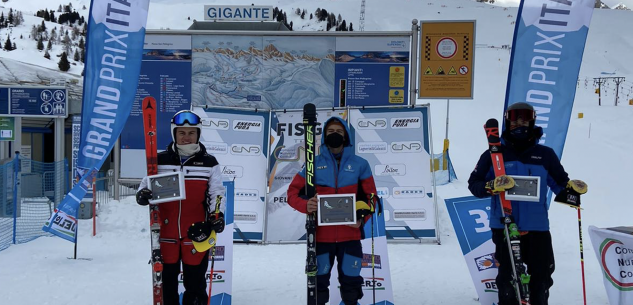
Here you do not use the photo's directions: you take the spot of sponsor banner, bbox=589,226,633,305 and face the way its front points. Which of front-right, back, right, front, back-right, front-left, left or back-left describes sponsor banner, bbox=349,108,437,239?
back-right

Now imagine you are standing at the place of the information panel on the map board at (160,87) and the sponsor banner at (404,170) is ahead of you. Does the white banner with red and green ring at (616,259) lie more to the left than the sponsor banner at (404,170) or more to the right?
right

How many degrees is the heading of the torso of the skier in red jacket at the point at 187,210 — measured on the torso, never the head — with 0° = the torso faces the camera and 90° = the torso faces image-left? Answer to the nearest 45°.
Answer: approximately 0°

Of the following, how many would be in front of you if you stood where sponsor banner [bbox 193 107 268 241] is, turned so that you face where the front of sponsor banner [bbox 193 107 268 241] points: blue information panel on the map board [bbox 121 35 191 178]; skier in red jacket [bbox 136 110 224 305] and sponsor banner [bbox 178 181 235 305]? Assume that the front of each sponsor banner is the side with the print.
2

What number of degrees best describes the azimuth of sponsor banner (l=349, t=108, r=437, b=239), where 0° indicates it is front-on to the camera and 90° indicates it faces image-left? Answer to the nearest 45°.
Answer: approximately 0°

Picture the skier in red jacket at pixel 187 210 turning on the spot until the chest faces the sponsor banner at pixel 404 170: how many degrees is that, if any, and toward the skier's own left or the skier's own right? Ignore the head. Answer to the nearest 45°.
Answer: approximately 135° to the skier's own left

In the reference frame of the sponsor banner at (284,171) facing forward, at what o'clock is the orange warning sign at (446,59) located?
The orange warning sign is roughly at 9 o'clock from the sponsor banner.
